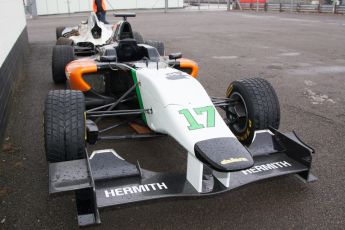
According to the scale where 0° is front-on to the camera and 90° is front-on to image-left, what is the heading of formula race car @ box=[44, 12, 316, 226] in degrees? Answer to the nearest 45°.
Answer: approximately 315°

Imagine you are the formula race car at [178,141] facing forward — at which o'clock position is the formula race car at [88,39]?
the formula race car at [88,39] is roughly at 7 o'clock from the formula race car at [178,141].
